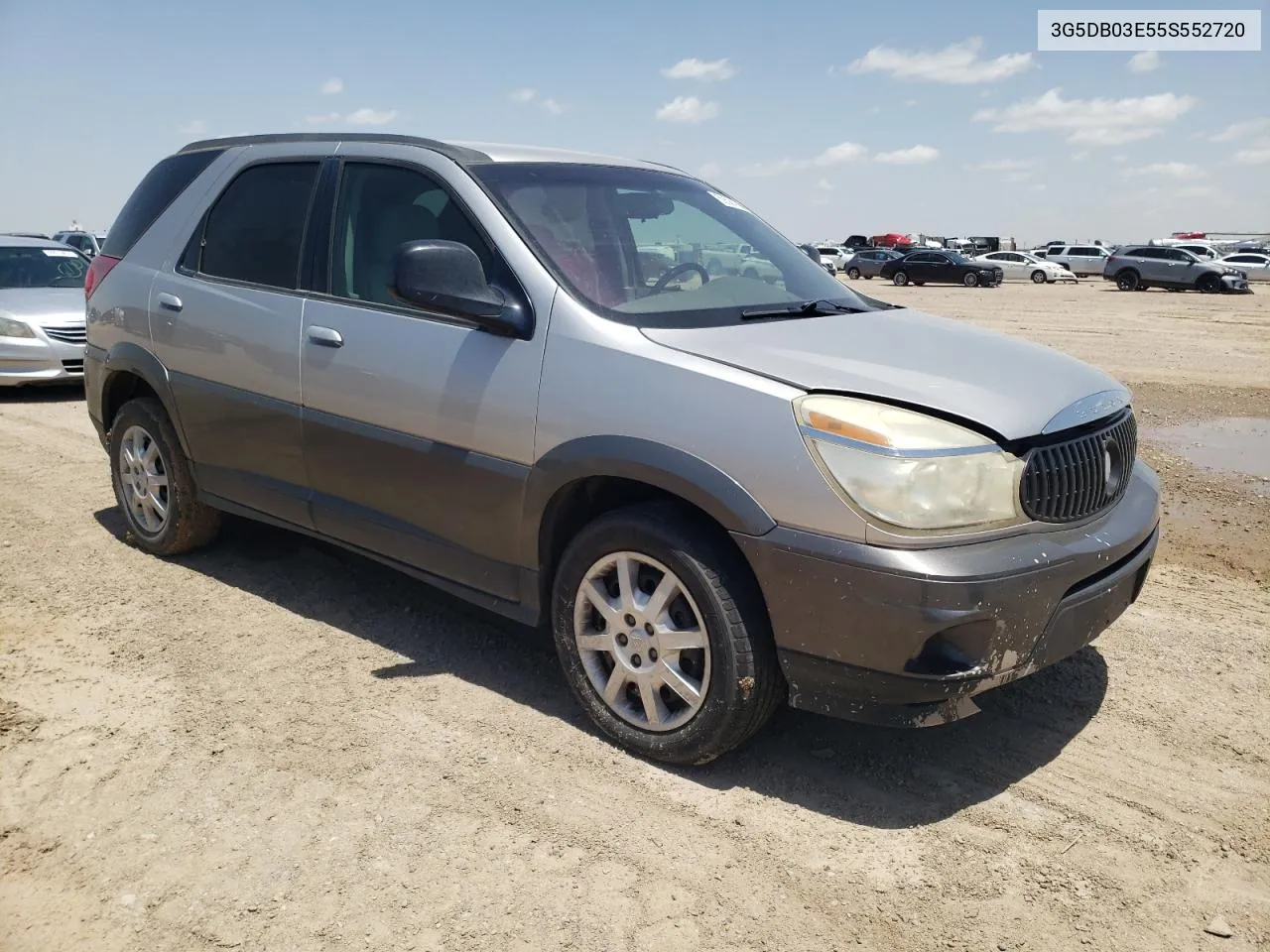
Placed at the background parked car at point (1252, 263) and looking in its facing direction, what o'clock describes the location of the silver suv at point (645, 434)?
The silver suv is roughly at 3 o'clock from the background parked car.

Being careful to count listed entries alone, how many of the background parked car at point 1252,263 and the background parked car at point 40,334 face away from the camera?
0

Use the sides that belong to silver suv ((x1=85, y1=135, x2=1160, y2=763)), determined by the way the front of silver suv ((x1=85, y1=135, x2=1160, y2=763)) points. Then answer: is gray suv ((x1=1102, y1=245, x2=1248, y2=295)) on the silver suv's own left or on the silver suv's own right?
on the silver suv's own left

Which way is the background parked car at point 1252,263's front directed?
to the viewer's right

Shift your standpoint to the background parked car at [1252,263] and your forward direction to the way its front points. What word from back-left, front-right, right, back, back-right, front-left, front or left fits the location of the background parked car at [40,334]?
right

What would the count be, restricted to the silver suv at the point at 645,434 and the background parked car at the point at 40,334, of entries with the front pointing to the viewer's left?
0

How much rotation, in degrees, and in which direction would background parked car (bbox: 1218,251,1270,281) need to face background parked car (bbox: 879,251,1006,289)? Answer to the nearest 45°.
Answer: approximately 135° to its right

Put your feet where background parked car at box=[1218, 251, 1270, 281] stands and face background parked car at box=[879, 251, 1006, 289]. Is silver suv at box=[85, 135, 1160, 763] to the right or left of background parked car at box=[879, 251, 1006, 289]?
left

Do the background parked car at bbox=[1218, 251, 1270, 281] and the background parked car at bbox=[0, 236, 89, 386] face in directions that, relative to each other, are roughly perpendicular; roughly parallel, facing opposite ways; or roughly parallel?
roughly parallel

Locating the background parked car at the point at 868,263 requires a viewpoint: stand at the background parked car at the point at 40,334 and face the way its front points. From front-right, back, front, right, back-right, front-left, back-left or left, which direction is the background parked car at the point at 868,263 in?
left

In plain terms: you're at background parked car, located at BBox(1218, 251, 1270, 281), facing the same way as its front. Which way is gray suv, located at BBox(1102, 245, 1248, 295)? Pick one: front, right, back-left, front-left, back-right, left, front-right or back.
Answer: right
